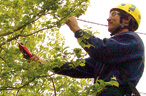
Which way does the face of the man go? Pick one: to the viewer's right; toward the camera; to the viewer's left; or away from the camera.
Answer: to the viewer's left

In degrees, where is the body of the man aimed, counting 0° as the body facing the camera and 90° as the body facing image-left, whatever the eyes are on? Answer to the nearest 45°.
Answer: approximately 90°
